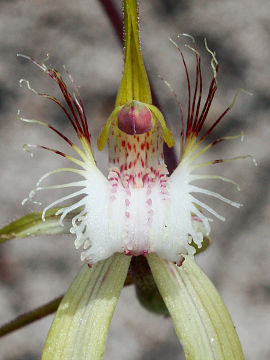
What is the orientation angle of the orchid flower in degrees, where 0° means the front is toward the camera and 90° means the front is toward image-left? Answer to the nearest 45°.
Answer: approximately 0°
